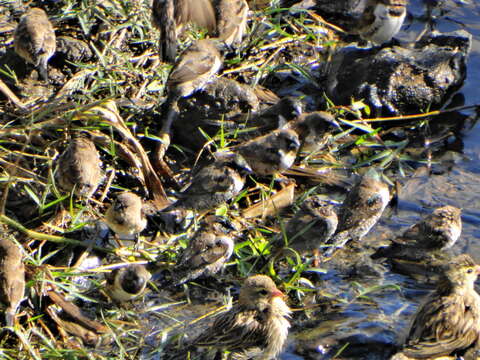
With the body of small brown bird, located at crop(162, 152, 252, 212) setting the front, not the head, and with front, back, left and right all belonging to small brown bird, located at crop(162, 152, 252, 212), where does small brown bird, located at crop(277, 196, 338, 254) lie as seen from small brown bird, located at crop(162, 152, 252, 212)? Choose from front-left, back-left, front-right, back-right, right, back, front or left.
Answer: front-right

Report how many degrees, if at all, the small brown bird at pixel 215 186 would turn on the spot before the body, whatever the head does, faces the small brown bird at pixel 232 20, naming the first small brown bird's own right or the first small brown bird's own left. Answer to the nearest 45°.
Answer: approximately 90° to the first small brown bird's own left

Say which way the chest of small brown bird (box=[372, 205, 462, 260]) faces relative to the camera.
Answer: to the viewer's right

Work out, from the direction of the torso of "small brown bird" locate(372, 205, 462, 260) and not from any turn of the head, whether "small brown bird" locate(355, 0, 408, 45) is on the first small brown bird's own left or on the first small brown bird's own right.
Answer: on the first small brown bird's own left

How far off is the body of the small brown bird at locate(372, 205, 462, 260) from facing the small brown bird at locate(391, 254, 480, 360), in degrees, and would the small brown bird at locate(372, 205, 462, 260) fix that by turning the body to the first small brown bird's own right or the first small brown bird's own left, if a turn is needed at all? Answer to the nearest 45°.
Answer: approximately 90° to the first small brown bird's own right

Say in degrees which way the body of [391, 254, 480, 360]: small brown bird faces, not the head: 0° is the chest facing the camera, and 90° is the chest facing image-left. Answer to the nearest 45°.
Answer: approximately 270°

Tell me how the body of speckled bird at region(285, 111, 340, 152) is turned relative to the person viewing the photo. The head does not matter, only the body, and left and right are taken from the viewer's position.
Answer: facing to the right of the viewer

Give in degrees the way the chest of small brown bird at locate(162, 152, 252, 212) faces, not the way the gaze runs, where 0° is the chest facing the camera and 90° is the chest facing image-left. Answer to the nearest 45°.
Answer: approximately 270°
